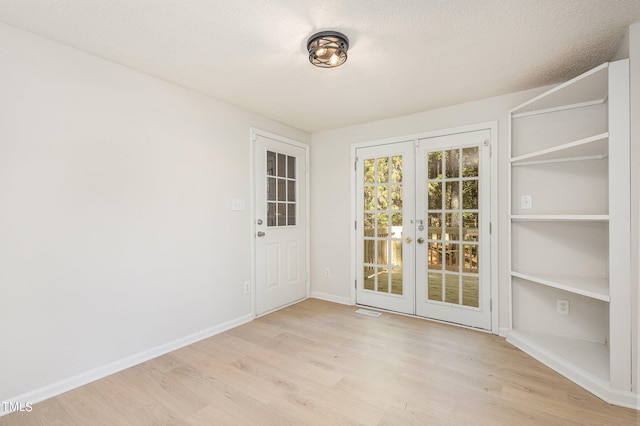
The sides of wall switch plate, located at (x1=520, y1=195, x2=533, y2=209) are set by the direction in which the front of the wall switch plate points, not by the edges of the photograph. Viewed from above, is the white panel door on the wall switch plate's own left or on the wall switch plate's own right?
on the wall switch plate's own right

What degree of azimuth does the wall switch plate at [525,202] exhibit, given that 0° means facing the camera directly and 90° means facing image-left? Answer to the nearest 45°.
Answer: approximately 0°

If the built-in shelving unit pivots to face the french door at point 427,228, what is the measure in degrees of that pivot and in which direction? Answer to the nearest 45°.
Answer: approximately 45° to its right

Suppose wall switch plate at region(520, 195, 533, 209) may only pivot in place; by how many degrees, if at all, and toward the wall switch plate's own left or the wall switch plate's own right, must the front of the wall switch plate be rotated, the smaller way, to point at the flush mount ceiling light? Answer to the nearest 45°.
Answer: approximately 45° to the wall switch plate's own right

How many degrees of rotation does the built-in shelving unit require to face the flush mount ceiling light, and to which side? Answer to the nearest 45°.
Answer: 0° — it already faces it
